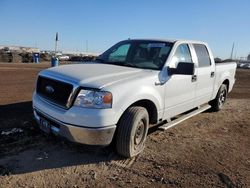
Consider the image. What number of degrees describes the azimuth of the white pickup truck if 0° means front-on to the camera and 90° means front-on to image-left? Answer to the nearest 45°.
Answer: approximately 45°
